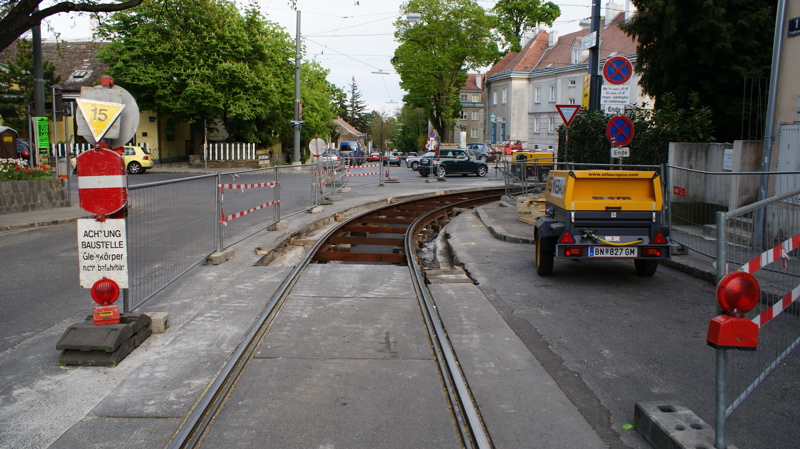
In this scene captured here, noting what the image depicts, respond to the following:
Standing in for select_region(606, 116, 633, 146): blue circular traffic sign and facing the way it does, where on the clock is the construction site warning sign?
The construction site warning sign is roughly at 1 o'clock from the blue circular traffic sign.

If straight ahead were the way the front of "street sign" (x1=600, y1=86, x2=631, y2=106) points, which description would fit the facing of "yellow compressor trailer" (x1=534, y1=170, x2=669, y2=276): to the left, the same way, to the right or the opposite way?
the opposite way

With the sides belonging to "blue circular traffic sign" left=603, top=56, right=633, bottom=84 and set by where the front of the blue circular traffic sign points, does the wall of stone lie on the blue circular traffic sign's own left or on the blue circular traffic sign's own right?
on the blue circular traffic sign's own right

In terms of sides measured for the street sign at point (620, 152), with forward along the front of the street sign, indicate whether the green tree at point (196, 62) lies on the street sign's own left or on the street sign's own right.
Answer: on the street sign's own right

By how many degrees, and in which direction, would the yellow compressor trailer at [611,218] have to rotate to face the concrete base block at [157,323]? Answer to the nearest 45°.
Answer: approximately 135° to its left

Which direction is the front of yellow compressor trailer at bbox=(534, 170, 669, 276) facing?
away from the camera

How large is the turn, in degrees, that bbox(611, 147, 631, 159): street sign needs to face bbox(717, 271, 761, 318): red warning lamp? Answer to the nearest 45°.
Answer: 0° — it already faces it
